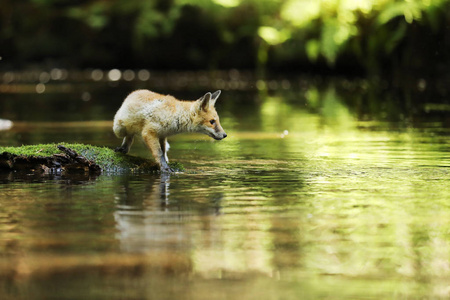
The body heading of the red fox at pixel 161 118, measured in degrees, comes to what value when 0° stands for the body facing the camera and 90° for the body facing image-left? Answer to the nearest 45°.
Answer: approximately 270°

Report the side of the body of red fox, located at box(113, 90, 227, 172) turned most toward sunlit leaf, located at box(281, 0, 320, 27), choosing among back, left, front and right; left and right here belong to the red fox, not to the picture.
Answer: left
